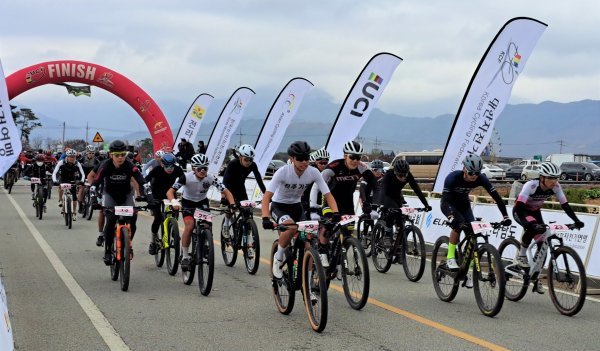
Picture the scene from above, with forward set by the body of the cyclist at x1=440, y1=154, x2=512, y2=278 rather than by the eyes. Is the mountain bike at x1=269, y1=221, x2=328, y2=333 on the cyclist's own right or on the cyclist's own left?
on the cyclist's own right

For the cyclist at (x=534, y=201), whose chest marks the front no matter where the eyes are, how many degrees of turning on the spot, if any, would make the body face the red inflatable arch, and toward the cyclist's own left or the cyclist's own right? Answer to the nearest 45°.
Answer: approximately 180°

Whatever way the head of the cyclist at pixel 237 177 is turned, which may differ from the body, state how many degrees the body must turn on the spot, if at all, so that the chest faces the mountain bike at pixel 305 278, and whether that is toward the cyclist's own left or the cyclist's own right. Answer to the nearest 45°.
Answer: approximately 45° to the cyclist's own right

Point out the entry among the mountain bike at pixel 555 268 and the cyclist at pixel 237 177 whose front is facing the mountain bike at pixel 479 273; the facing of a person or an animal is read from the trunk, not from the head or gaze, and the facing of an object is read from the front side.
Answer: the cyclist

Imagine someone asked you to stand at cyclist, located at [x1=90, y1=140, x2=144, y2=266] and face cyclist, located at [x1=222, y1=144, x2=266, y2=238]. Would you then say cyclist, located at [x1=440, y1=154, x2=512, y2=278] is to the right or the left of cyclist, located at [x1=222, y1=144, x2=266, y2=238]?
right

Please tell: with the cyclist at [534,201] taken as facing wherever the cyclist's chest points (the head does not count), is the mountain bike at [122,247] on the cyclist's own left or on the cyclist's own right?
on the cyclist's own right

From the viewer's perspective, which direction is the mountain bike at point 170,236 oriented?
toward the camera

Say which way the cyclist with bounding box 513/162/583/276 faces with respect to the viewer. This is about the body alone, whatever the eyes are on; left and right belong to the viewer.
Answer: facing the viewer and to the right of the viewer

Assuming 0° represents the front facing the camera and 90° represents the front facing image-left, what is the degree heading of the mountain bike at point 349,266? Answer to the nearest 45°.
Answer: approximately 315°

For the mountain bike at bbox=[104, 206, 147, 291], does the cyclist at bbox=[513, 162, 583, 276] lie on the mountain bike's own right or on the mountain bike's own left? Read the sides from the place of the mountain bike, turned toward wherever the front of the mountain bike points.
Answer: on the mountain bike's own left

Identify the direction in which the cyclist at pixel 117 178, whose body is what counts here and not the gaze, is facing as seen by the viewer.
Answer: toward the camera

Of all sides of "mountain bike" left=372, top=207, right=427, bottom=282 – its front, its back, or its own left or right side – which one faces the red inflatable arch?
back

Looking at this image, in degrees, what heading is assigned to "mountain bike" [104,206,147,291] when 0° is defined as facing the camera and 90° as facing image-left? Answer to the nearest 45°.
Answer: approximately 0°

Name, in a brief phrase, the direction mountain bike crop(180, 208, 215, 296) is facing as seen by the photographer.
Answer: facing the viewer
